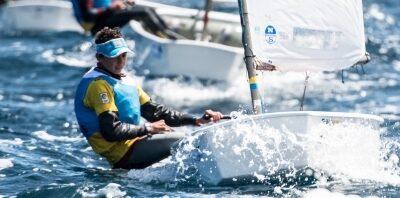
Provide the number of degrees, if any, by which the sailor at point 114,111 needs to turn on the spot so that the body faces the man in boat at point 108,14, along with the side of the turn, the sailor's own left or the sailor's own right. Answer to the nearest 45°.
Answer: approximately 135° to the sailor's own left

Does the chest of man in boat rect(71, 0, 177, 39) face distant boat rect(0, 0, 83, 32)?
no

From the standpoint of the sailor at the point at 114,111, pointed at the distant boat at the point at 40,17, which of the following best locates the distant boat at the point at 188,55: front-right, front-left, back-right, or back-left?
front-right

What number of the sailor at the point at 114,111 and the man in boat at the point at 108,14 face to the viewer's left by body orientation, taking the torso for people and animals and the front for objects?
0

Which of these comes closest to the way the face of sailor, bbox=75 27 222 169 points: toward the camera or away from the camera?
toward the camera

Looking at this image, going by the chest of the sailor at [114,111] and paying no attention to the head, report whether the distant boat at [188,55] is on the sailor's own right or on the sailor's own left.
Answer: on the sailor's own left

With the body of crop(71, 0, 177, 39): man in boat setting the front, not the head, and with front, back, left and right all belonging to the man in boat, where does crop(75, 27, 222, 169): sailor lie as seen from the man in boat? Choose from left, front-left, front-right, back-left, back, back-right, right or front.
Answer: right

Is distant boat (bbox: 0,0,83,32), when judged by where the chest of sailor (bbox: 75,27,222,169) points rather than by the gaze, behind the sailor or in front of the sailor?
behind

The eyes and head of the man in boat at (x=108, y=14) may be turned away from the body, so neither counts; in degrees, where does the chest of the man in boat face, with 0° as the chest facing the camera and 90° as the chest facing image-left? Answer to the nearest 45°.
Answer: approximately 270°
